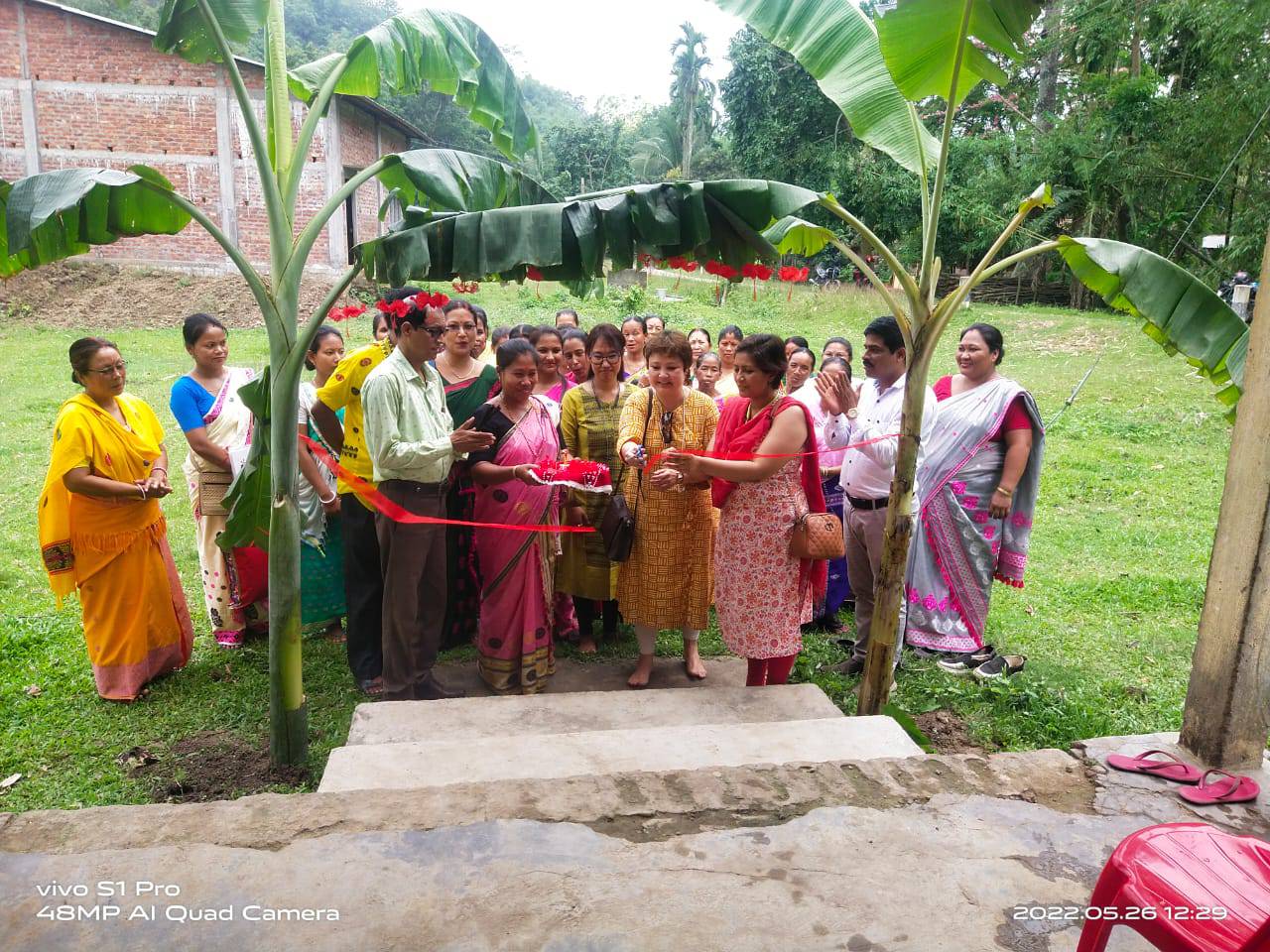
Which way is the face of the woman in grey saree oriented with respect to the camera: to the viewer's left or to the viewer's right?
to the viewer's left

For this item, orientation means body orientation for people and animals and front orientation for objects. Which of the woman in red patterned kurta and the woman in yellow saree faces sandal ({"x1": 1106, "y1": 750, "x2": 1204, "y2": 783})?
the woman in yellow saree

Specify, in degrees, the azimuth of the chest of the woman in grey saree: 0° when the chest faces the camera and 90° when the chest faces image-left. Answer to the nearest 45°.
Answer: approximately 45°

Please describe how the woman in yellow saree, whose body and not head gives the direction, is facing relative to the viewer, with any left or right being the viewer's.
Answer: facing the viewer and to the right of the viewer

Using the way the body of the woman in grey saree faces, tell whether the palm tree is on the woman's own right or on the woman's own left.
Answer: on the woman's own right

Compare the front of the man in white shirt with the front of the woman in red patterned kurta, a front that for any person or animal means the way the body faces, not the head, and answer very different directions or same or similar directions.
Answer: same or similar directions

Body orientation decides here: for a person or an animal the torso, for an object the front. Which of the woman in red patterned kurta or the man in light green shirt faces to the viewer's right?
the man in light green shirt

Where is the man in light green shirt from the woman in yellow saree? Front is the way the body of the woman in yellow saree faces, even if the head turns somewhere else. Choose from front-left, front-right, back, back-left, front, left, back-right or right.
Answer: front

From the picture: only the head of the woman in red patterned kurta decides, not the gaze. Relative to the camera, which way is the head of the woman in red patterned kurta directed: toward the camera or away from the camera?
toward the camera

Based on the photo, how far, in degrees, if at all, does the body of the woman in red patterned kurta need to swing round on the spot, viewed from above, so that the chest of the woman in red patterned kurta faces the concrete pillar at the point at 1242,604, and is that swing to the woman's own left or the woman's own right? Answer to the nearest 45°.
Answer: approximately 90° to the woman's own left

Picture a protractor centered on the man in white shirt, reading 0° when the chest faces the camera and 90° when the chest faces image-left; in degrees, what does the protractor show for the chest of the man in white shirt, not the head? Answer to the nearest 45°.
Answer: approximately 45°

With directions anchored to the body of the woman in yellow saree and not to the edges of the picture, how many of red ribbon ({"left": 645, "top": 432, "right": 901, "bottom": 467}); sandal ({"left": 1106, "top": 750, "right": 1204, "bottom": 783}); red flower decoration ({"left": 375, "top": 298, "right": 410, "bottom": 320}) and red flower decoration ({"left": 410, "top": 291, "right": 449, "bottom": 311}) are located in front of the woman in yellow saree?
4

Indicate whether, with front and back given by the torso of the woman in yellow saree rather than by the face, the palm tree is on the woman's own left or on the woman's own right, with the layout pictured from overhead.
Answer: on the woman's own left

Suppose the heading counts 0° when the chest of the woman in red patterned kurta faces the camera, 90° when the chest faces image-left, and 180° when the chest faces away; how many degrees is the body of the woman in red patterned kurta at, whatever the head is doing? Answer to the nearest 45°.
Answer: approximately 45°

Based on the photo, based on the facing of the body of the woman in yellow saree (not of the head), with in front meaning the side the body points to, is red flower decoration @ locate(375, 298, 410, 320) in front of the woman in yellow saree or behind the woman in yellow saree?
in front

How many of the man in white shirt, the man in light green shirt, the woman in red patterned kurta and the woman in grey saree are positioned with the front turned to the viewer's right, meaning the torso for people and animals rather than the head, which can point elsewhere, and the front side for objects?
1

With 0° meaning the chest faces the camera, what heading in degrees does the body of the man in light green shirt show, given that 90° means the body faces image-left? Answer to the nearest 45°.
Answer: approximately 270°
